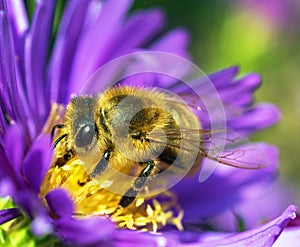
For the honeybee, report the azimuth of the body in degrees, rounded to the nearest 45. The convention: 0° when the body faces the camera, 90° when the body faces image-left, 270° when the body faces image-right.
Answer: approximately 90°
